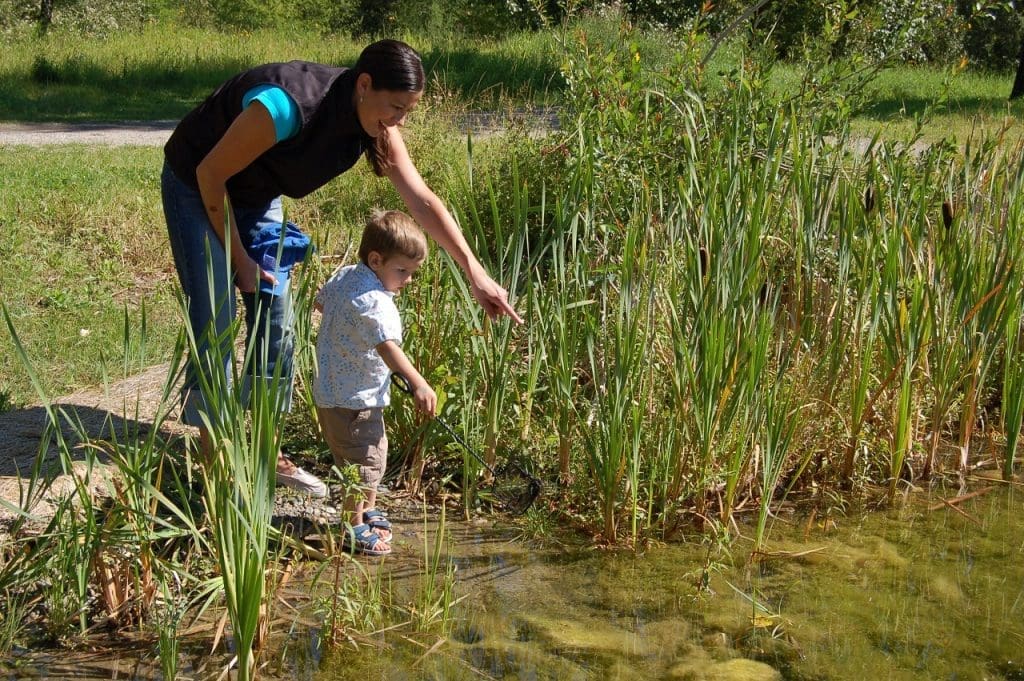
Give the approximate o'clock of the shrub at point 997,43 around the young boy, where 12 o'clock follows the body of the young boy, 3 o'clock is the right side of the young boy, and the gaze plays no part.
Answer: The shrub is roughly at 10 o'clock from the young boy.

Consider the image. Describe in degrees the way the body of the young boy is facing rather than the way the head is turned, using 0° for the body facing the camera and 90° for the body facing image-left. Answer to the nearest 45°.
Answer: approximately 270°
